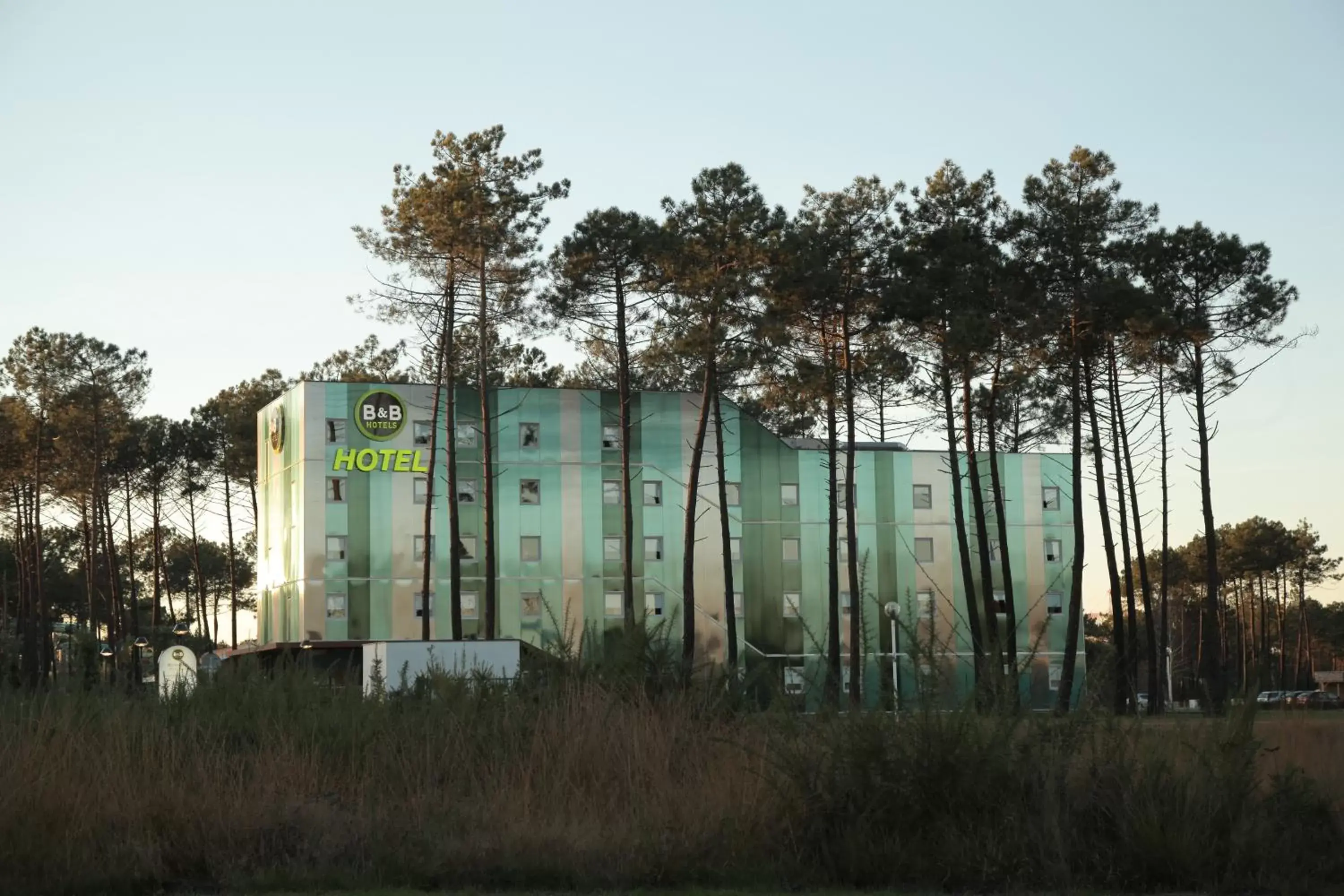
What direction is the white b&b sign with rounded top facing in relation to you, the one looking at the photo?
facing the viewer
